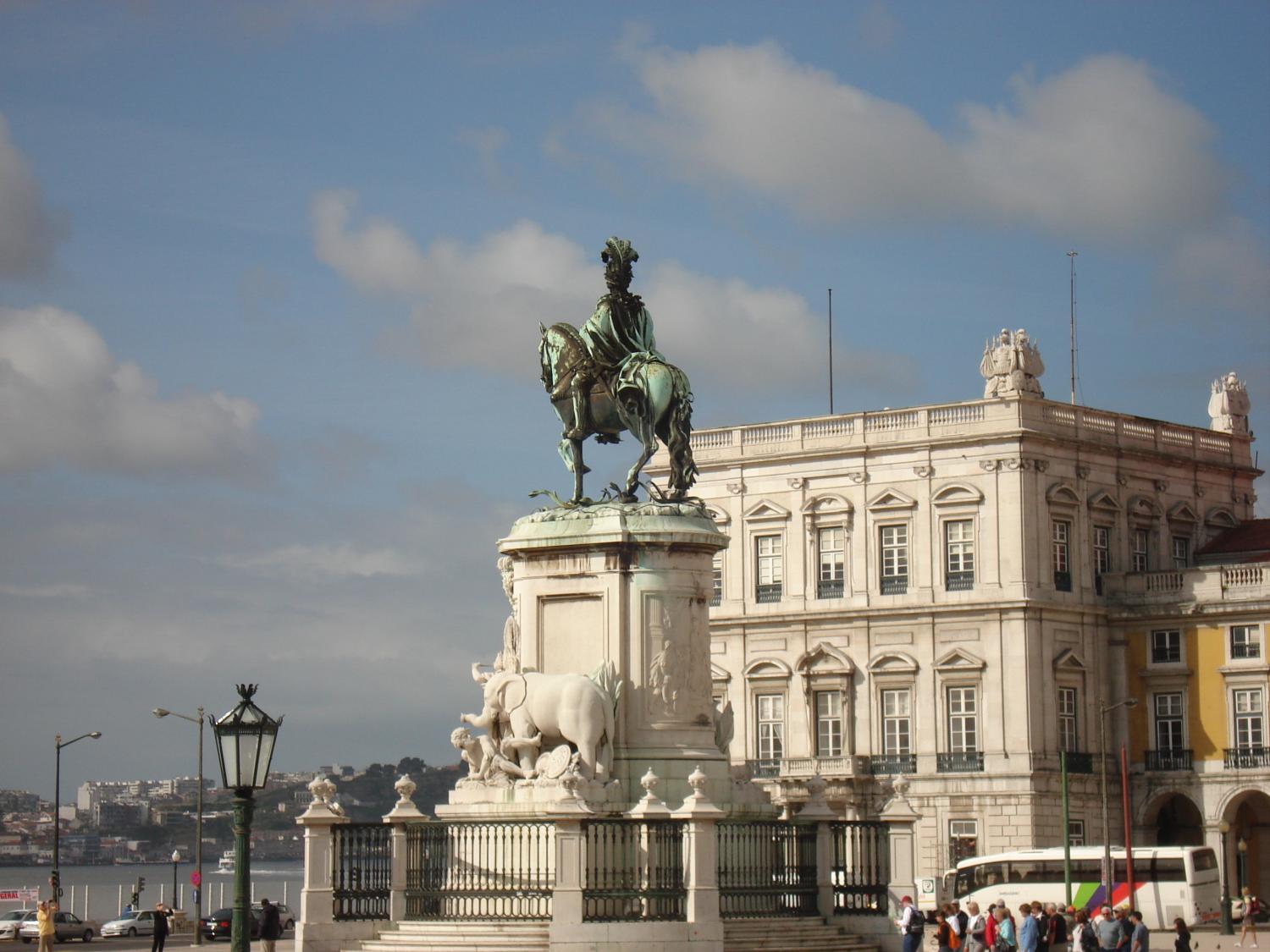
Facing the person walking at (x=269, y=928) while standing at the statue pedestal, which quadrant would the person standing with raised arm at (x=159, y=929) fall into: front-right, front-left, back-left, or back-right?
front-right

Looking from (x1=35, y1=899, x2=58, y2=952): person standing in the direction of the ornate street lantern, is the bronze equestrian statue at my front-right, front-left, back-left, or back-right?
front-left

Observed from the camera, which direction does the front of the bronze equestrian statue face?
facing away from the viewer and to the left of the viewer

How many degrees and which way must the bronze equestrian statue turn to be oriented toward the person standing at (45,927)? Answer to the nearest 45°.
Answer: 0° — it already faces them

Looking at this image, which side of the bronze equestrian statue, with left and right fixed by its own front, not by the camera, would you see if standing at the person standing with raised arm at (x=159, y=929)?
front
